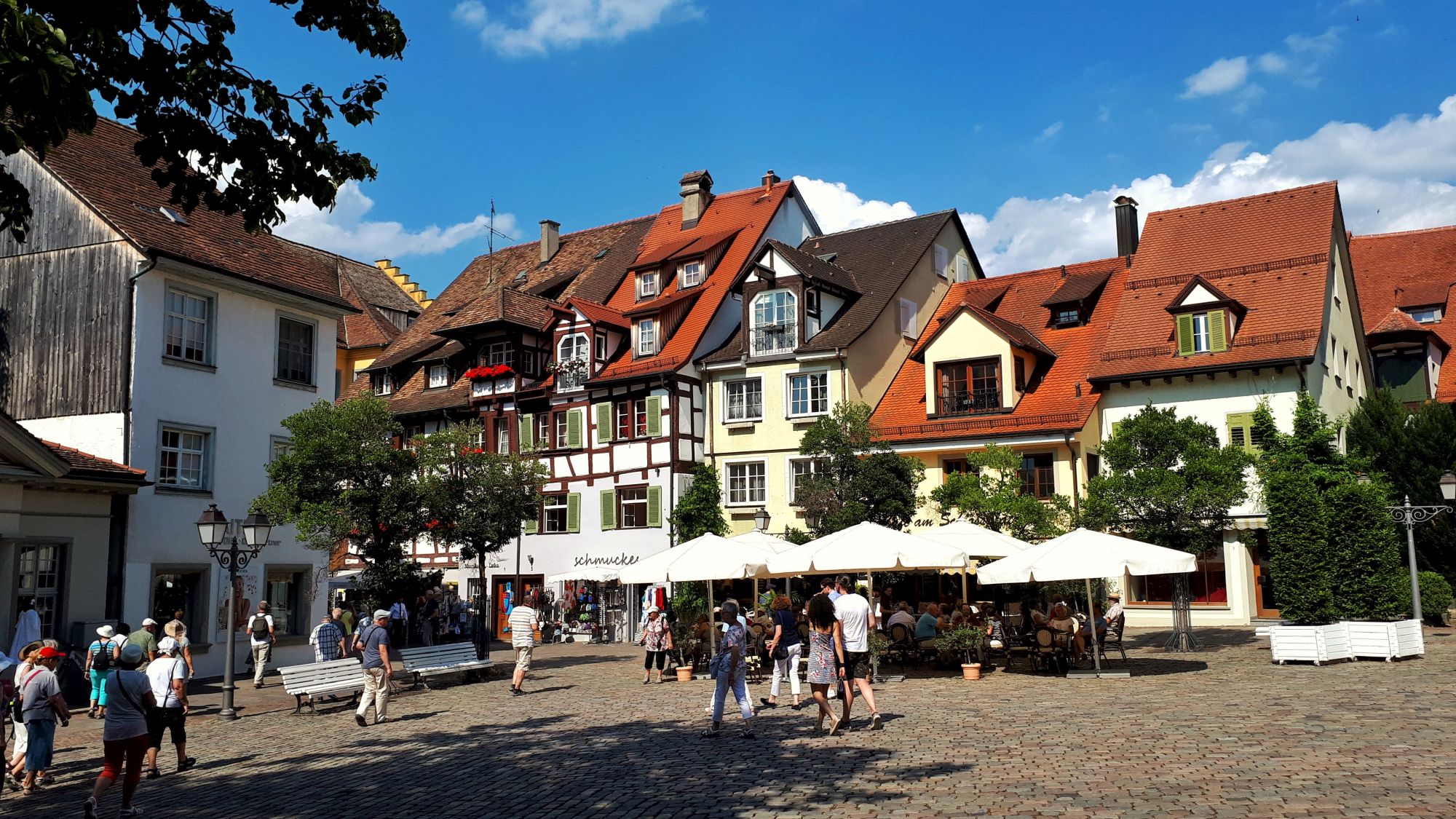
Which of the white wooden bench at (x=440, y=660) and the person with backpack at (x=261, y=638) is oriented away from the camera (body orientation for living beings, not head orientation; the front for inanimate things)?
the person with backpack

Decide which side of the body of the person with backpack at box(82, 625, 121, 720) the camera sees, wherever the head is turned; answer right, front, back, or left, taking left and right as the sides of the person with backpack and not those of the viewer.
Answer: back

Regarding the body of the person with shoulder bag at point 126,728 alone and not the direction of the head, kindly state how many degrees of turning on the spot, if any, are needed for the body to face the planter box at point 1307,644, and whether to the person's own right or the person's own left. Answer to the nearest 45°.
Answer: approximately 45° to the person's own right

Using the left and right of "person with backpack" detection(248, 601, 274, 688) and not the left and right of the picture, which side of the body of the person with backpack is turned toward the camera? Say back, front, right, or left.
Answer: back

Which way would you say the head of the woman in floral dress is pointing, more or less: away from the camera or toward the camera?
away from the camera

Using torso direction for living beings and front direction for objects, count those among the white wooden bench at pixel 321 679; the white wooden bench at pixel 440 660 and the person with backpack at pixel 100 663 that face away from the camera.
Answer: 1

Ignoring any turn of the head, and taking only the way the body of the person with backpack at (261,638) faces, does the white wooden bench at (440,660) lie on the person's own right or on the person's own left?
on the person's own right

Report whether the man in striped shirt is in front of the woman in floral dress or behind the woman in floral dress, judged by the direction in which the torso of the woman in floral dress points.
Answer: in front

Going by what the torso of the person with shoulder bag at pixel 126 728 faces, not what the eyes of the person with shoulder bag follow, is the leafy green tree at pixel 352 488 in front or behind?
in front

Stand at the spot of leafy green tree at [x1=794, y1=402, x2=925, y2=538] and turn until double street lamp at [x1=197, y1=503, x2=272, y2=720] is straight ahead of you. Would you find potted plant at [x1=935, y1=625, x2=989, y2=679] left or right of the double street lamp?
left

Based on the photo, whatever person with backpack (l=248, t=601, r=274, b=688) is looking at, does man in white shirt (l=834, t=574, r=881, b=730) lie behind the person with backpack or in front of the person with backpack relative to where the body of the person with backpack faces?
behind

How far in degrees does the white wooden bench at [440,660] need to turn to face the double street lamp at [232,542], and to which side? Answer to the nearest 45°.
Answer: approximately 90° to its right

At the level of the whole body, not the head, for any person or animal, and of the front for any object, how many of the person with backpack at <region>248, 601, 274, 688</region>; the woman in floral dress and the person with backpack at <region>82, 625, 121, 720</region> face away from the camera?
3

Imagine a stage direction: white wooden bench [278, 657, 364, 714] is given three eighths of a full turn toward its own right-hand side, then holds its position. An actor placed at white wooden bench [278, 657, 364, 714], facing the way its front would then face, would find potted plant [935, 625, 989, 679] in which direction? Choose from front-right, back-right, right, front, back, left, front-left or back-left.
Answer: back

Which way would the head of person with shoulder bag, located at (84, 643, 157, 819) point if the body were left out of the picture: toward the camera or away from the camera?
away from the camera

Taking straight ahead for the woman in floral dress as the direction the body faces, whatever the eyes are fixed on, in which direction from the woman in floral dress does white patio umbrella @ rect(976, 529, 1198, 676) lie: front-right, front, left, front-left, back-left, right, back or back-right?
front-right

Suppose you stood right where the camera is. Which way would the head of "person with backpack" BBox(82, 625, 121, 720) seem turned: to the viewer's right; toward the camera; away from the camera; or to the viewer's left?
away from the camera

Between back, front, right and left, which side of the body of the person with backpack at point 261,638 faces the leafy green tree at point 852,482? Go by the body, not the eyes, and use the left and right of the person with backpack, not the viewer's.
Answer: right

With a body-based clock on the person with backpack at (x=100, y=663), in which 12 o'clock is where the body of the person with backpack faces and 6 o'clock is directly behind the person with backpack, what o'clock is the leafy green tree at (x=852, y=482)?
The leafy green tree is roughly at 2 o'clock from the person with backpack.

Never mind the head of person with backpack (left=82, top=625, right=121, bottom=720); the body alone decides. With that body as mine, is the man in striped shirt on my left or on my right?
on my right

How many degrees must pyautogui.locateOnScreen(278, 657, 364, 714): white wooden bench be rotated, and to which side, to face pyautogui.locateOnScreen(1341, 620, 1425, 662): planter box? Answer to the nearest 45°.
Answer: approximately 45° to its left
